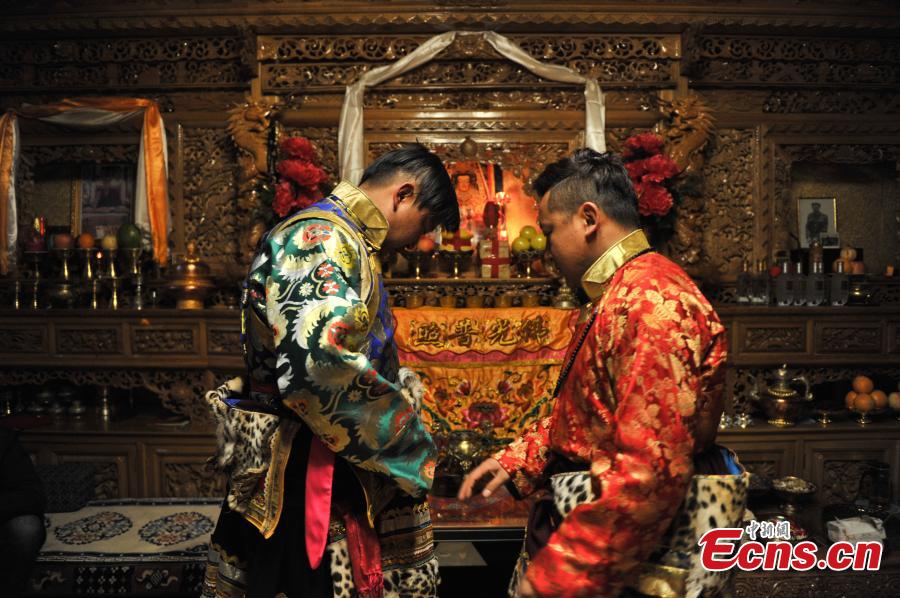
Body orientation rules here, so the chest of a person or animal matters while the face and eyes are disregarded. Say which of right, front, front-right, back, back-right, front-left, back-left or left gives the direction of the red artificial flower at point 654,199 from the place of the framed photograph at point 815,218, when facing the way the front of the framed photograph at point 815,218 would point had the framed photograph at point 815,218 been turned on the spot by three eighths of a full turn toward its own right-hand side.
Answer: left

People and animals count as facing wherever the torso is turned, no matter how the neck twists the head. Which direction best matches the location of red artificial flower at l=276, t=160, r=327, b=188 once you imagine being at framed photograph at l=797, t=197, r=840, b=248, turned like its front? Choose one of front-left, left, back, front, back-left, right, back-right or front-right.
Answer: front-right

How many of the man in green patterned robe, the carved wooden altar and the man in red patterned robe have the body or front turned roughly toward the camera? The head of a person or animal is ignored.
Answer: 1

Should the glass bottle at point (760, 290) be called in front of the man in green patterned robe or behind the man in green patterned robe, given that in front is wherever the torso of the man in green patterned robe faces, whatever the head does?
in front

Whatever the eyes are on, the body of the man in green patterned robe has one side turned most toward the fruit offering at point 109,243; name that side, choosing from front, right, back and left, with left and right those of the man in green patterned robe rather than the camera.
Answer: left

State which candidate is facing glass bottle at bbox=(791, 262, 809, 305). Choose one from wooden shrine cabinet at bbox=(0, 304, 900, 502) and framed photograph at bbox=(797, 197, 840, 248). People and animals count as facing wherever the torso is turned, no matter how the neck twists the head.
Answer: the framed photograph

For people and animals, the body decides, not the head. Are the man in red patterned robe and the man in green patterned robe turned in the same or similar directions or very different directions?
very different directions

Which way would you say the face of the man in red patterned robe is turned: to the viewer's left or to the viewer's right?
to the viewer's left

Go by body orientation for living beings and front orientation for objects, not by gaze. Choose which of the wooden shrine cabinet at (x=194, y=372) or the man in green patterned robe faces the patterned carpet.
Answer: the wooden shrine cabinet

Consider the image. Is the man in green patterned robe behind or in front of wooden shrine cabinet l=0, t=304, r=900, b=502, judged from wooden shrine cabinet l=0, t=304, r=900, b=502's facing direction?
in front

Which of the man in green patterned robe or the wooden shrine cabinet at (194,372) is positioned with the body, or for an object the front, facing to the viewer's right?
the man in green patterned robe

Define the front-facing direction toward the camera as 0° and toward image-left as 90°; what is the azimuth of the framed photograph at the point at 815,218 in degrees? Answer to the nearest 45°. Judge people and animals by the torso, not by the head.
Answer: approximately 0°
